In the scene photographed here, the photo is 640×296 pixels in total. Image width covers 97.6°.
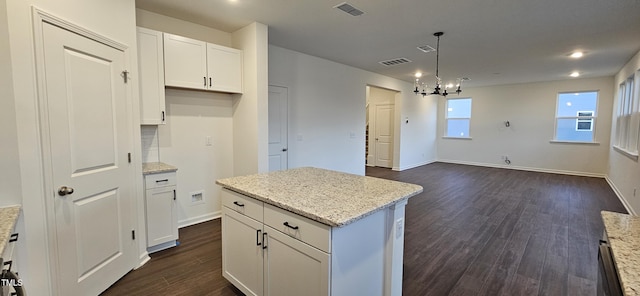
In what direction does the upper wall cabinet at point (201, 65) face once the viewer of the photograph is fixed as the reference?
facing the viewer and to the right of the viewer

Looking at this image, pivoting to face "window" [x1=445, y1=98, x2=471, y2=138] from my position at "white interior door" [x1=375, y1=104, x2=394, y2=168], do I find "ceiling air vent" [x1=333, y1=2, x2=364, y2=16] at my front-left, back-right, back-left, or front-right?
back-right

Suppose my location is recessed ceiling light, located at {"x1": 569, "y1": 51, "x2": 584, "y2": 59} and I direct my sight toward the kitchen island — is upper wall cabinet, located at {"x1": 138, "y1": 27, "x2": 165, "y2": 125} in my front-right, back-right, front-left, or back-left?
front-right

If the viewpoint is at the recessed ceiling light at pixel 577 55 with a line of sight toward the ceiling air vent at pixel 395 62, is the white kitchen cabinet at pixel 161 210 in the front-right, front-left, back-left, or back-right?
front-left

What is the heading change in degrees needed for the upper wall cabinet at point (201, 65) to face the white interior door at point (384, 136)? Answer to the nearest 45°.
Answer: approximately 90° to its left

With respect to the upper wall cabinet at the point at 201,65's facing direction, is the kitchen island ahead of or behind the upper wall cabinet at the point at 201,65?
ahead

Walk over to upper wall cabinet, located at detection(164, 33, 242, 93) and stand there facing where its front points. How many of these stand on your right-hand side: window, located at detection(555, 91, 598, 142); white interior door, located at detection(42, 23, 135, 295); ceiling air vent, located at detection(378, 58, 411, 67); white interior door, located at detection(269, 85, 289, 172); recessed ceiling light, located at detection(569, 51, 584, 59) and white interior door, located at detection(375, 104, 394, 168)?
1

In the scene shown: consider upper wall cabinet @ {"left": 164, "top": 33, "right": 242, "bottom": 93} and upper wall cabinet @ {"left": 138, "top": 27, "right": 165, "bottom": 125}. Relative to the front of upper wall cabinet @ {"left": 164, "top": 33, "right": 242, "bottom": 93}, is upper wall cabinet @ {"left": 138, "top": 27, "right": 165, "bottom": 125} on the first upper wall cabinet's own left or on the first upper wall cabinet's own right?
on the first upper wall cabinet's own right

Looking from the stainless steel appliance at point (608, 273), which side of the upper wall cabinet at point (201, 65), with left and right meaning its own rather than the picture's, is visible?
front

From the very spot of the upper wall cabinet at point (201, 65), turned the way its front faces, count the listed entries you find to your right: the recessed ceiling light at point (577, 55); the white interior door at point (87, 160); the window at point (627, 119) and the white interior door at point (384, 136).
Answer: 1

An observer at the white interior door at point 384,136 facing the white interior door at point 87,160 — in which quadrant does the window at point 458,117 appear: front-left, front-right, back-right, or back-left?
back-left

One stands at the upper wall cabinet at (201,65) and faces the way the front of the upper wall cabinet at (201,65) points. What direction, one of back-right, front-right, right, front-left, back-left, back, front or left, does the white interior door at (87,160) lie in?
right

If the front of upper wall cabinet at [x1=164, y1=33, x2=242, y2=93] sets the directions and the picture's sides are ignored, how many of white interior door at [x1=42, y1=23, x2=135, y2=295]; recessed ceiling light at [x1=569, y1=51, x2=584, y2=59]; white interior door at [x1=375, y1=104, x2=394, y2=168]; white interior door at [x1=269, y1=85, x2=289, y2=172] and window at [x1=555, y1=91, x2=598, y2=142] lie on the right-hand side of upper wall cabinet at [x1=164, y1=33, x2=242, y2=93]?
1

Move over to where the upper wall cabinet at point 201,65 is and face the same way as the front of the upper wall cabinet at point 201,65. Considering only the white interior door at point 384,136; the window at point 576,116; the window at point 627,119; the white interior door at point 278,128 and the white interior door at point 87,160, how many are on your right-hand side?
1

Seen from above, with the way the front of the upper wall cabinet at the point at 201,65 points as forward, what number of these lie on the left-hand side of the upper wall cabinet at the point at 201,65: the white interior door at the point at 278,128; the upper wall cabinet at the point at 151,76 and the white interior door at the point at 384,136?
2
